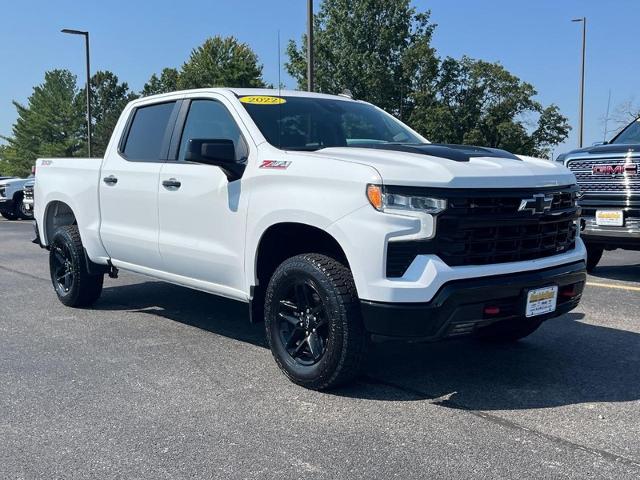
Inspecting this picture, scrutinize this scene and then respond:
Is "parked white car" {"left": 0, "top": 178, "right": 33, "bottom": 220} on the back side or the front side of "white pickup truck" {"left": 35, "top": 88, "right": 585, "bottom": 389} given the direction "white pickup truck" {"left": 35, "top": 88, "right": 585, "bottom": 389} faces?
on the back side

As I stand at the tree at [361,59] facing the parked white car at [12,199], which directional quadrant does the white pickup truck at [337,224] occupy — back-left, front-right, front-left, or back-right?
front-left

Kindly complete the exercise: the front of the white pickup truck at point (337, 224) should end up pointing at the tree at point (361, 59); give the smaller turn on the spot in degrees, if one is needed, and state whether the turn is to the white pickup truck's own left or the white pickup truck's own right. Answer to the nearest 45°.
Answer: approximately 135° to the white pickup truck's own left

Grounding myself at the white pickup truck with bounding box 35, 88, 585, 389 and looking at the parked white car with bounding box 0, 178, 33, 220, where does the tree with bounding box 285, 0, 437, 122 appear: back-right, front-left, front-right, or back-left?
front-right

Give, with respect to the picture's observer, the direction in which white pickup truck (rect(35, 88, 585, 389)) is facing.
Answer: facing the viewer and to the right of the viewer

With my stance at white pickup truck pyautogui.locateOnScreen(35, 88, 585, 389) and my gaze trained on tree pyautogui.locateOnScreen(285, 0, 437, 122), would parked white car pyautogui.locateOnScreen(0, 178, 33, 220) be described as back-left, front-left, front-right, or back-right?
front-left
